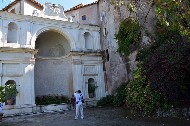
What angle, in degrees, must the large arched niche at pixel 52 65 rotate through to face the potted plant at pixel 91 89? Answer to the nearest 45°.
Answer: approximately 90° to its left

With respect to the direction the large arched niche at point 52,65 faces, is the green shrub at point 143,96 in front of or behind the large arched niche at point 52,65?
in front

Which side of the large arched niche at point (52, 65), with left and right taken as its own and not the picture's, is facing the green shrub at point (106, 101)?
left

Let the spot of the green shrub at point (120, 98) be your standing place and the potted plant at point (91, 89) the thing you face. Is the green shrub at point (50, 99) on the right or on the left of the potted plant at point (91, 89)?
left

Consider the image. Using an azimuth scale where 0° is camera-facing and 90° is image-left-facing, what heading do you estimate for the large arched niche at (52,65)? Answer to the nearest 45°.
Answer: approximately 0°

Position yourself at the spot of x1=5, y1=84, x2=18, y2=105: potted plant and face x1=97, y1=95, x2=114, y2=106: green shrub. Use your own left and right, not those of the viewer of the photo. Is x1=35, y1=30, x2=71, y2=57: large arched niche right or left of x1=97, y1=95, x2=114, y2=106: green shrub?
left

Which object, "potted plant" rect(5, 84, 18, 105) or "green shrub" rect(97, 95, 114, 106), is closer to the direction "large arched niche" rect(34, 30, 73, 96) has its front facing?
the potted plant
